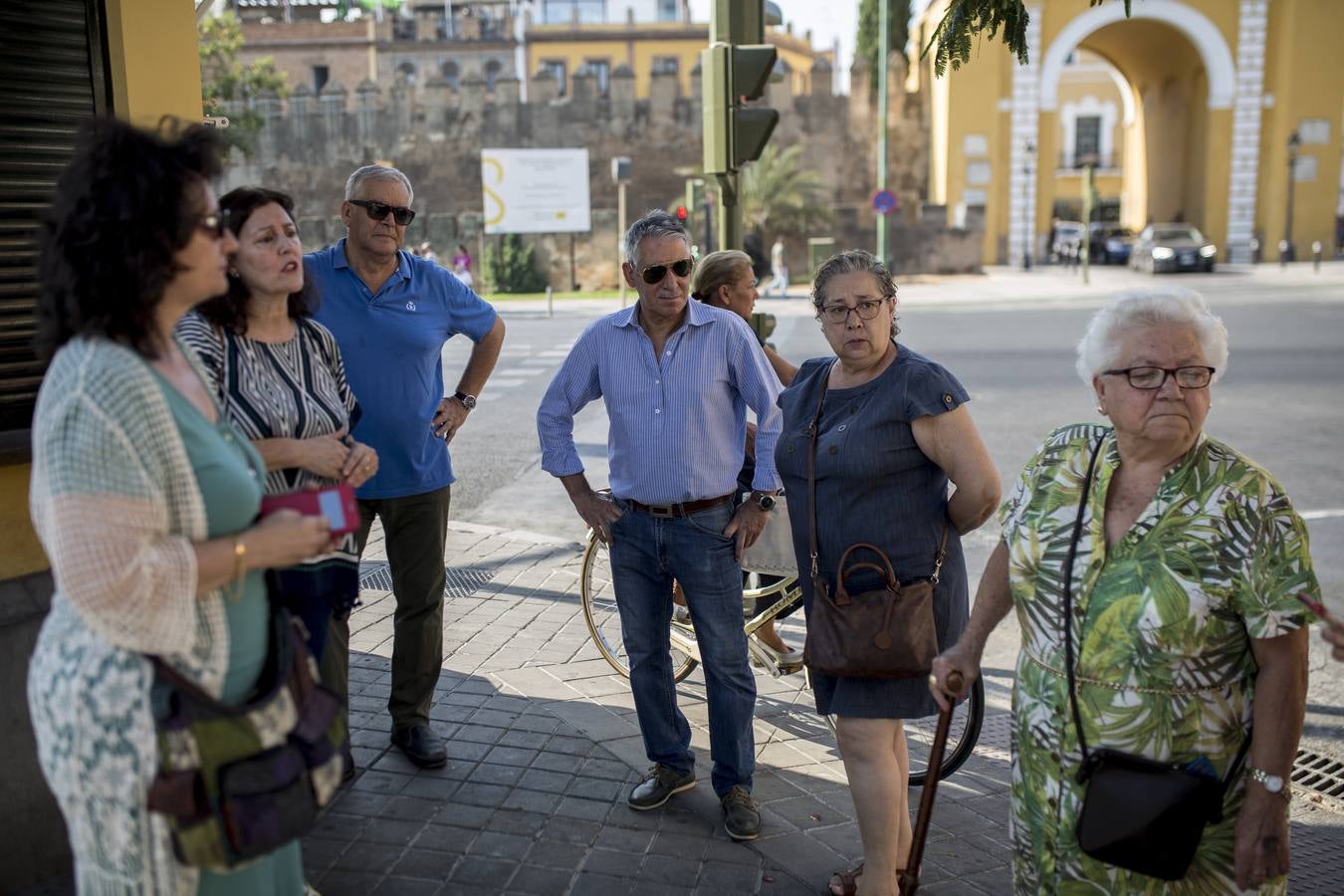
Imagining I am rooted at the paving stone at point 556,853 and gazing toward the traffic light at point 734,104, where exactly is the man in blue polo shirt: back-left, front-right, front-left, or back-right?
front-left

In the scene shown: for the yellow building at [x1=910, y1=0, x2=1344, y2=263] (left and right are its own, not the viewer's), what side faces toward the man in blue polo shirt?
front

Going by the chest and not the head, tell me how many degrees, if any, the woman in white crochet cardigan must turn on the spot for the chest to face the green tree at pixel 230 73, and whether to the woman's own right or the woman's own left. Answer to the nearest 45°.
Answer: approximately 90° to the woman's own left

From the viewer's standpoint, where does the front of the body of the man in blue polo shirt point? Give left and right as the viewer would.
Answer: facing the viewer

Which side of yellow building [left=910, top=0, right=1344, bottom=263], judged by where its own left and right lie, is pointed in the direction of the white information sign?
right

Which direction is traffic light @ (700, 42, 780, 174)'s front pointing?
to the viewer's right

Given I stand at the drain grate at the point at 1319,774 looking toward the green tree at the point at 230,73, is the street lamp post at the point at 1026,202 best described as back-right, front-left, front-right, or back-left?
front-right

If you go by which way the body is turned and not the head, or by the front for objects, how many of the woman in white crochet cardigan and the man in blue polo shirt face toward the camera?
1

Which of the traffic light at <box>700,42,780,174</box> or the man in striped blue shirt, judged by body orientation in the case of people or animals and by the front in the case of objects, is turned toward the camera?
the man in striped blue shirt

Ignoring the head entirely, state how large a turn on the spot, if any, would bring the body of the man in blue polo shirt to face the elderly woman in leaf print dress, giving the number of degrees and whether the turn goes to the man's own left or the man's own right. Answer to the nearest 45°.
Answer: approximately 45° to the man's own left

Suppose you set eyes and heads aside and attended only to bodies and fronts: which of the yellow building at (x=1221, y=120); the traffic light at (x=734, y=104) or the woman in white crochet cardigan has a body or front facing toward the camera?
the yellow building

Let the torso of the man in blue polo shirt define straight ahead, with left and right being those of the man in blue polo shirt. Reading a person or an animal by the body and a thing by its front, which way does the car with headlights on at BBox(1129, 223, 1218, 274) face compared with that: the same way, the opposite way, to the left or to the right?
the same way

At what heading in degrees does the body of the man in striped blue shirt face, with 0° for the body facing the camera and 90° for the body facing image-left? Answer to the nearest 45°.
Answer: approximately 0°

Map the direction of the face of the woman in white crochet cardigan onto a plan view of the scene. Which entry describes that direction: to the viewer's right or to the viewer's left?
to the viewer's right

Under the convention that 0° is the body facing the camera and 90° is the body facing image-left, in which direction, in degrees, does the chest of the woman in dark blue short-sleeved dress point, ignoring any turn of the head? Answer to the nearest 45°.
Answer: approximately 45°

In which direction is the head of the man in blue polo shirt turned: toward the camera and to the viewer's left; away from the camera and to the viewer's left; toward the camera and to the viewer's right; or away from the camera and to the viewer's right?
toward the camera and to the viewer's right

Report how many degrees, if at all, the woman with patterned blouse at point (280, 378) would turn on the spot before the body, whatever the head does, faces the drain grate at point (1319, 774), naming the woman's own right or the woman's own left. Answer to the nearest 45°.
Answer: approximately 45° to the woman's own left

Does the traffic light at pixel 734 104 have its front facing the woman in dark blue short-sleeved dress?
no
